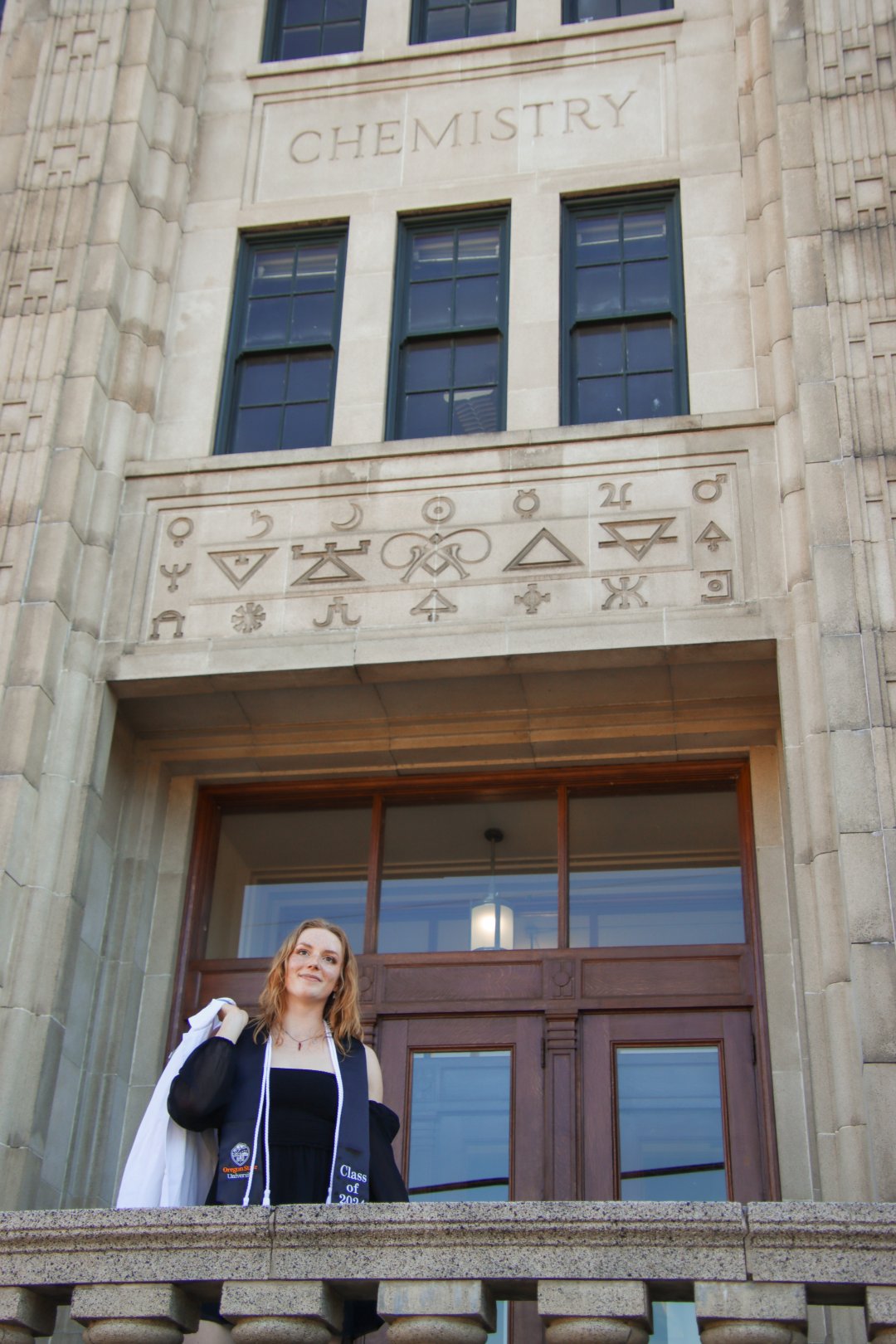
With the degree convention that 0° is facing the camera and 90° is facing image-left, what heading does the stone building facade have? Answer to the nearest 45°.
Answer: approximately 0°

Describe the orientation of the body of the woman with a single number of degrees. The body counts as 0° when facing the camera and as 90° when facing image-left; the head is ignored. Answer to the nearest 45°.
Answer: approximately 0°
